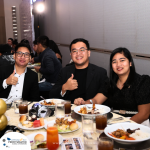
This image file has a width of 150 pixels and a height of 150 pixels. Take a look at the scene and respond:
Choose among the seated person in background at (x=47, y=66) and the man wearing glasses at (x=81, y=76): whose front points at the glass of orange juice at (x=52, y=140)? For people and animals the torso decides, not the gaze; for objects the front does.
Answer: the man wearing glasses

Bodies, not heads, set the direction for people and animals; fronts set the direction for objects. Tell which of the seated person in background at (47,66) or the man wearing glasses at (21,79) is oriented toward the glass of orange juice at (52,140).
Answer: the man wearing glasses

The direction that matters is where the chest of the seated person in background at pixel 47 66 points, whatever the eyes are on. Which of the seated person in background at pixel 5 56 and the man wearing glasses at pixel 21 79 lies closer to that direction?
the seated person in background

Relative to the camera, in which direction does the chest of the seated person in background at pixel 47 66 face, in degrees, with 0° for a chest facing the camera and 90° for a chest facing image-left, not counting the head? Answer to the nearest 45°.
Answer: approximately 90°

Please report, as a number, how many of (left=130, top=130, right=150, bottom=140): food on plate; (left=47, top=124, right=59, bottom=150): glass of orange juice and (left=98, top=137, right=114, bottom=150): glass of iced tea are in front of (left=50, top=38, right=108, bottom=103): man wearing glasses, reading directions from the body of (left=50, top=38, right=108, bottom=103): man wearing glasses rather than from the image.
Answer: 3

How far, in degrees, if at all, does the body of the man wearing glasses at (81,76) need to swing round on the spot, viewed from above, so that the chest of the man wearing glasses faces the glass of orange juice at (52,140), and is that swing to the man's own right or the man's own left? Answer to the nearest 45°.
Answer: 0° — they already face it

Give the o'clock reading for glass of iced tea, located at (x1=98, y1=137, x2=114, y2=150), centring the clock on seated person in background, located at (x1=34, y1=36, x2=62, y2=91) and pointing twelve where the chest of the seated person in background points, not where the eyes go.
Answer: The glass of iced tea is roughly at 9 o'clock from the seated person in background.

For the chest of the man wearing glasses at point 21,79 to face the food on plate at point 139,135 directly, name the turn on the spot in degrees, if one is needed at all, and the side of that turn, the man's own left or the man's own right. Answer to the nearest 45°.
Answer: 0° — they already face it

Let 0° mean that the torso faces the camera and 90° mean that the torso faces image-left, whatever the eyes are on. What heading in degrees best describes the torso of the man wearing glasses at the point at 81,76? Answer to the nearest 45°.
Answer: approximately 0°

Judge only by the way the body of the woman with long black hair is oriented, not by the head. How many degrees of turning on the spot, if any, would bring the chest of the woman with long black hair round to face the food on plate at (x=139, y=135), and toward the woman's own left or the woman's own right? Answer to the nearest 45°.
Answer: approximately 45° to the woman's own left

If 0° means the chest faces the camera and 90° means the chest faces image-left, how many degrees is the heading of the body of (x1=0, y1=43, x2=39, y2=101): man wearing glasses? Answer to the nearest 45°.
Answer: approximately 0°

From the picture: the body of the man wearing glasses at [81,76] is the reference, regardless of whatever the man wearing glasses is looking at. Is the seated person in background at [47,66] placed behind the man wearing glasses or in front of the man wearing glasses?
behind

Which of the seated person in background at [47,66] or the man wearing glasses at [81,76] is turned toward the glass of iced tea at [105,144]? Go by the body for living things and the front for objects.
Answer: the man wearing glasses
